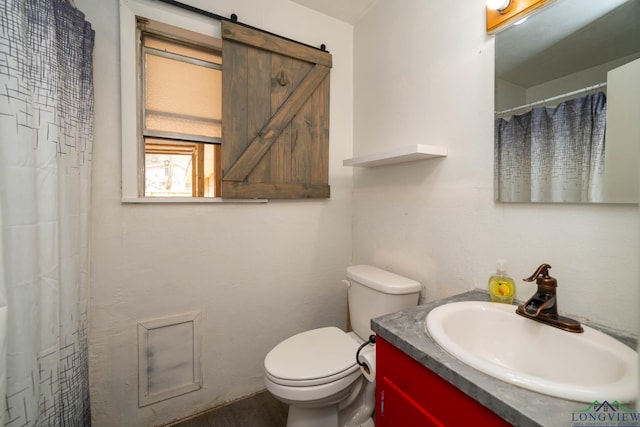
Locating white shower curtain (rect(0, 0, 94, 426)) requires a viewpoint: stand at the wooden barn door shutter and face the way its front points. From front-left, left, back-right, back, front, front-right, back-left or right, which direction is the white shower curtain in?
right

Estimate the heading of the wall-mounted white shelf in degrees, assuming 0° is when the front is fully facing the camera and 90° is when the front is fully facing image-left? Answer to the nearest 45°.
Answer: approximately 45°

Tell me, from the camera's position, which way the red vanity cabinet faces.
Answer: facing the viewer and to the left of the viewer

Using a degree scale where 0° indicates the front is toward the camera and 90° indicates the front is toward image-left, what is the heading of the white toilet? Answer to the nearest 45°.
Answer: approximately 45°

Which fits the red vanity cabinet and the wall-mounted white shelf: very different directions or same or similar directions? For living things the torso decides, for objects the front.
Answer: same or similar directions

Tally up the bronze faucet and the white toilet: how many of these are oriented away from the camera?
0

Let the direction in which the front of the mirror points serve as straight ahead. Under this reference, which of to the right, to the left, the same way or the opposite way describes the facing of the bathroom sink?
the same way

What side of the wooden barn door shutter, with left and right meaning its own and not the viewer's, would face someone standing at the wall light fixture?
front

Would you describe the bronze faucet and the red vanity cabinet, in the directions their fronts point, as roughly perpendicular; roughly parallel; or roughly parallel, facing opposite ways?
roughly parallel

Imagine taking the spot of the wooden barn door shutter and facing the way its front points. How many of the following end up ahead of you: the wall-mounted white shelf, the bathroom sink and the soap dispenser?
3
